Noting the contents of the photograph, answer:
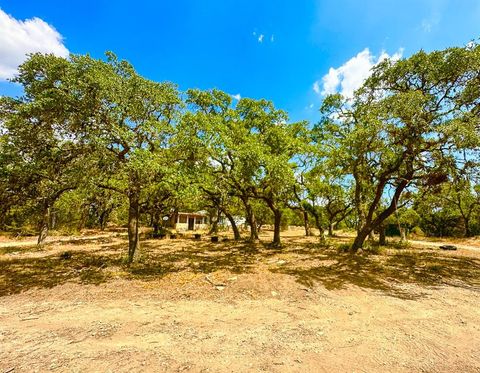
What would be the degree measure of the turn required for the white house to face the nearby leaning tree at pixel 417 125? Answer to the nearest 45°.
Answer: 0° — it already faces it

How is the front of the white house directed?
toward the camera
